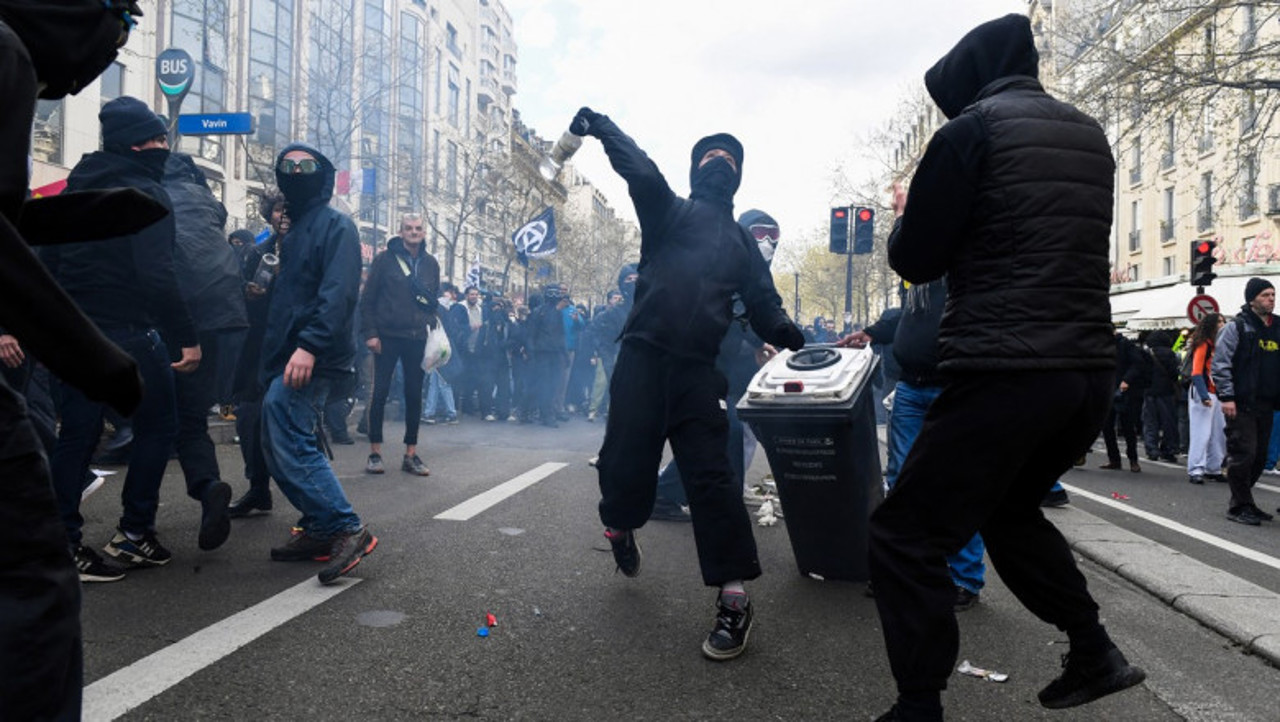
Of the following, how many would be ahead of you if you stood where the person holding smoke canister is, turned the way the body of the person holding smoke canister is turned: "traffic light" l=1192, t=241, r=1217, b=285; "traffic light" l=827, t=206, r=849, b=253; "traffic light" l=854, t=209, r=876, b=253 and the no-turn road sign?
0

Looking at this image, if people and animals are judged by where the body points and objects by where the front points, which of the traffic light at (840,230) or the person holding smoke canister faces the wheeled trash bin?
the traffic light

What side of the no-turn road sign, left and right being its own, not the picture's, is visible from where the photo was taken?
front

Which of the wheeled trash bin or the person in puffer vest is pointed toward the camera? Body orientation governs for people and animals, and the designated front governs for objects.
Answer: the wheeled trash bin

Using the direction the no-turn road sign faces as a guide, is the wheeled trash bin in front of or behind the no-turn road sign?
in front

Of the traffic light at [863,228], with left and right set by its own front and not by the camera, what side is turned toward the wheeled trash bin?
front

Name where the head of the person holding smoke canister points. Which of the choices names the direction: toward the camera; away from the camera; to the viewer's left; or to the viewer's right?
toward the camera

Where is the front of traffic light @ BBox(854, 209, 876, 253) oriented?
toward the camera

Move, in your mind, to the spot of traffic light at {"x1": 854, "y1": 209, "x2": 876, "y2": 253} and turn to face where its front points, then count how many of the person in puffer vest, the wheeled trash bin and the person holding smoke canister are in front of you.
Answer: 3

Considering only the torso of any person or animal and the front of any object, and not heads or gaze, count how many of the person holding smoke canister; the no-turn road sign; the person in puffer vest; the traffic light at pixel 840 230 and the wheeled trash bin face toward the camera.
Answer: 4

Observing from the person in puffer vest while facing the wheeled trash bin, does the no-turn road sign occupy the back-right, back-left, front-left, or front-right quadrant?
front-right

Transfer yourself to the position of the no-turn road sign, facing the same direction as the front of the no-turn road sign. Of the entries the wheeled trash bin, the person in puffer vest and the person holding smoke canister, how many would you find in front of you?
3

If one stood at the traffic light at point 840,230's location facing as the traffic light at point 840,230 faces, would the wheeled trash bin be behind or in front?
in front

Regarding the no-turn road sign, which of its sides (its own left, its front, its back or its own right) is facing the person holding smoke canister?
front

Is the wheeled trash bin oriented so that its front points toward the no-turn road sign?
no

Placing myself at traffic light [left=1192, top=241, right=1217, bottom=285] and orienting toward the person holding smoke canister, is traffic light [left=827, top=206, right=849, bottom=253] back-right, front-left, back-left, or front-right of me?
front-right

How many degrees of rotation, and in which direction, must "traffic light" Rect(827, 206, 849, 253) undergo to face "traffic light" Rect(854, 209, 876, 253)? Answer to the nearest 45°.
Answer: approximately 45° to its left

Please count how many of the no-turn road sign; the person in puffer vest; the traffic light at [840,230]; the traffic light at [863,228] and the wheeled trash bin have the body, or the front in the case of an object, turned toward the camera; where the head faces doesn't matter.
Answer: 4

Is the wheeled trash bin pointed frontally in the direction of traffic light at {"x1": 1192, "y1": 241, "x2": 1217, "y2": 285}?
no

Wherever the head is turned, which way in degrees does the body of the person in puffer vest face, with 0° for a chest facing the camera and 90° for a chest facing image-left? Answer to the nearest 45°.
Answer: approximately 135°

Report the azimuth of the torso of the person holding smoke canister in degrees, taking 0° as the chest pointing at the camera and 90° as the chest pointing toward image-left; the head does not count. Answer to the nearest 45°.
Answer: approximately 0°

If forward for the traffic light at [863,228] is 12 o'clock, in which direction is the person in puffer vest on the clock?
The person in puffer vest is roughly at 12 o'clock from the traffic light.

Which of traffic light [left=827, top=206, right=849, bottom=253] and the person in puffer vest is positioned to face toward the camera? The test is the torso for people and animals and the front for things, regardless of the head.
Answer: the traffic light
